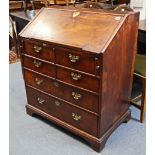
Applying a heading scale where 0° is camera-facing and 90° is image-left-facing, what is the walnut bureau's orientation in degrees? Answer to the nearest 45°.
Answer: approximately 45°
